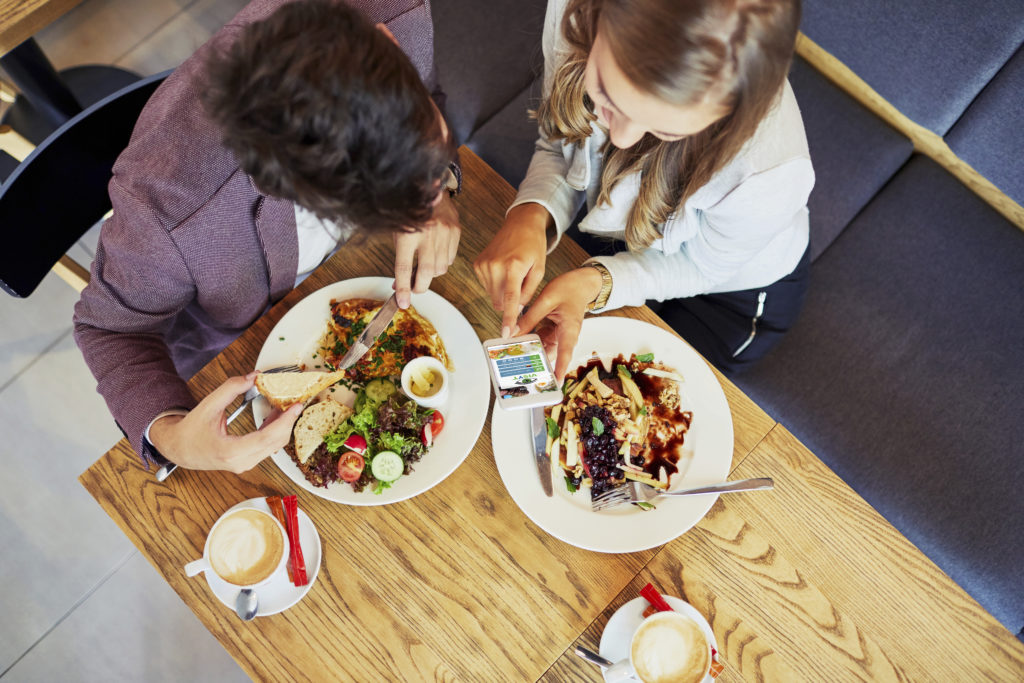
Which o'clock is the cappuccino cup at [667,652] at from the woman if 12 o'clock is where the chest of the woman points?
The cappuccino cup is roughly at 11 o'clock from the woman.

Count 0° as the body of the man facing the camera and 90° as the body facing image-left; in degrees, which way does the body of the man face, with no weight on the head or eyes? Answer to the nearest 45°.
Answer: approximately 315°

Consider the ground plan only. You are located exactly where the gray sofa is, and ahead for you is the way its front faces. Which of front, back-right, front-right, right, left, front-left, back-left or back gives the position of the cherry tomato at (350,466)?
front

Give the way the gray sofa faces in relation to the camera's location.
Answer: facing the viewer and to the left of the viewer

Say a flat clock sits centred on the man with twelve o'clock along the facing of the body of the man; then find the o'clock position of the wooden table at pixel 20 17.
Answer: The wooden table is roughly at 7 o'clock from the man.

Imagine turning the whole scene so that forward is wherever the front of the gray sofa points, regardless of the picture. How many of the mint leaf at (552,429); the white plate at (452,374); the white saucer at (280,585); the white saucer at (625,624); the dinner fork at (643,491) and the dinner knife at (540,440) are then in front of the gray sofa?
6

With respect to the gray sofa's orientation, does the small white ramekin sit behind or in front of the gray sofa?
in front

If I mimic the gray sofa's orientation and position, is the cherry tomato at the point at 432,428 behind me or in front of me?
in front

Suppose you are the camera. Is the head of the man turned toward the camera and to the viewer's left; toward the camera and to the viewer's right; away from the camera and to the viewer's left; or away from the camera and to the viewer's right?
toward the camera and to the viewer's right

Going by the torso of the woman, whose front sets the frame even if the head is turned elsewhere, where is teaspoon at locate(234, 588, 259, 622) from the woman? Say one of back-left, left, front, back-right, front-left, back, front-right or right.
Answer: front
